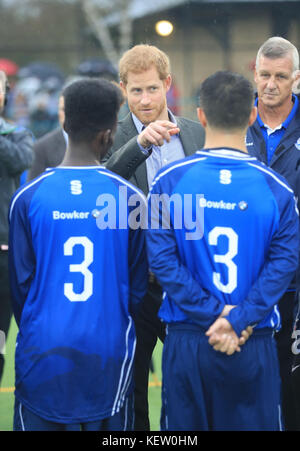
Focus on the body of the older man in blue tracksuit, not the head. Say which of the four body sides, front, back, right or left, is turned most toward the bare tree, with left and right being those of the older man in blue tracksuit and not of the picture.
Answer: back

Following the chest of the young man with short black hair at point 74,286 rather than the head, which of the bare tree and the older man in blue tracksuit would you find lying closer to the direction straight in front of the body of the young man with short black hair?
the bare tree

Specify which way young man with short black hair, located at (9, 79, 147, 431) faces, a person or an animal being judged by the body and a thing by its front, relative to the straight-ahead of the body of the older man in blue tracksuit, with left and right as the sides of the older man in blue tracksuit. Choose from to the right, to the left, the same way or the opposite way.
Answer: the opposite way

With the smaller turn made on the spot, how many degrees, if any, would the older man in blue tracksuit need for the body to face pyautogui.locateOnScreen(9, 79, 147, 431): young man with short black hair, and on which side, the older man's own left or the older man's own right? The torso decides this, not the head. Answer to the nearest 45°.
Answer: approximately 45° to the older man's own right

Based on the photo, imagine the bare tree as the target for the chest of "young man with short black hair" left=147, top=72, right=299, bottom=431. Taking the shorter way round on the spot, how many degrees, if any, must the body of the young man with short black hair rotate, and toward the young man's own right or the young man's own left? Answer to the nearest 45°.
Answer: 0° — they already face it

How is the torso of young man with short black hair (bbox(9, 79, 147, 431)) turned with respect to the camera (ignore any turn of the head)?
away from the camera

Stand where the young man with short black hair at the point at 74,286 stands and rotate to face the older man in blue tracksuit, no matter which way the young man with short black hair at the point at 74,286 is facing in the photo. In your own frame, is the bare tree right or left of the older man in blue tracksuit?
left

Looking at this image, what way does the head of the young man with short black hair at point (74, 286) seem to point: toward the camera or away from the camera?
away from the camera

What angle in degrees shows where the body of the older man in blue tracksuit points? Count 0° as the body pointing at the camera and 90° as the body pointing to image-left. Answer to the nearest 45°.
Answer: approximately 0°

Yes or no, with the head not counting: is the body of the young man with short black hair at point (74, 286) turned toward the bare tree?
yes

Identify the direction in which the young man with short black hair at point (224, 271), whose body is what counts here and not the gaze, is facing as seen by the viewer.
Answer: away from the camera

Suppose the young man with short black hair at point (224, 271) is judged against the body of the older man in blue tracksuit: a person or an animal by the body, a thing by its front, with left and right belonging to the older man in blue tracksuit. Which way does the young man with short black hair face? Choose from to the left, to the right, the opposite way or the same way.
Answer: the opposite way
